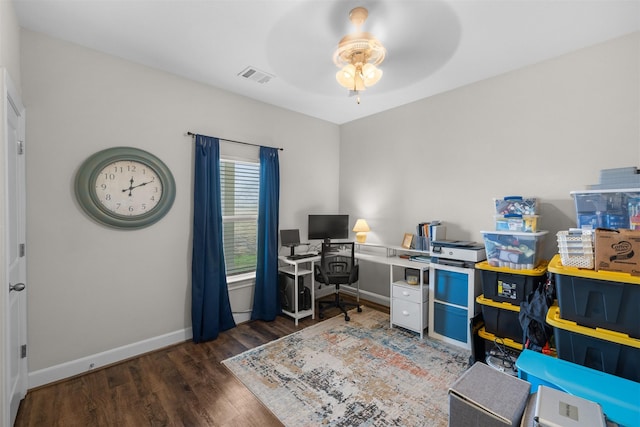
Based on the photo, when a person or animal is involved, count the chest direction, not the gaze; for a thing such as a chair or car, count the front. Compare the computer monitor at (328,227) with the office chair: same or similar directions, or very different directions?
very different directions

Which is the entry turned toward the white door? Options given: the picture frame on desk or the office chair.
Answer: the picture frame on desk

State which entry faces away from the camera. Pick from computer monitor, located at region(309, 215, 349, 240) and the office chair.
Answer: the office chair

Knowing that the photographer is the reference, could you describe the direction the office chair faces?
facing away from the viewer

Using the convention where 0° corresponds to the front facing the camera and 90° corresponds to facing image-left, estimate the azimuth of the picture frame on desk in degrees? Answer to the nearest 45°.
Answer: approximately 45°

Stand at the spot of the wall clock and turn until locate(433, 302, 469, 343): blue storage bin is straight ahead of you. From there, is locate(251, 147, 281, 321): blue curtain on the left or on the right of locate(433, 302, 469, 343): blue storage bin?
left

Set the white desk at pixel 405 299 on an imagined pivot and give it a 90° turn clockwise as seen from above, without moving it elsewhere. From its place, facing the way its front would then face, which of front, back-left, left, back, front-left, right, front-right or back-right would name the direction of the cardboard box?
back

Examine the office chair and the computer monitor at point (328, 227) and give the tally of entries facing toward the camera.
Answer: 1

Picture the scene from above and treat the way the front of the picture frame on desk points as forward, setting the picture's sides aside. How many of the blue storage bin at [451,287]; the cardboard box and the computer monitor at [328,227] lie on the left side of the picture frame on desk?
2

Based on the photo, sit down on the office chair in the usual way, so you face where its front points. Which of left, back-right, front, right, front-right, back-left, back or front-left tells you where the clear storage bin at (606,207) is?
back-right

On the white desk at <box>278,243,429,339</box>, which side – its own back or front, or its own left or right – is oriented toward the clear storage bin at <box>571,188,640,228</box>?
left
